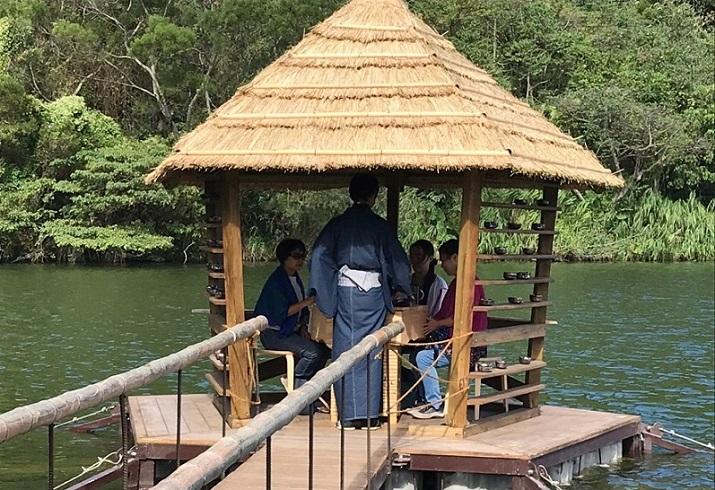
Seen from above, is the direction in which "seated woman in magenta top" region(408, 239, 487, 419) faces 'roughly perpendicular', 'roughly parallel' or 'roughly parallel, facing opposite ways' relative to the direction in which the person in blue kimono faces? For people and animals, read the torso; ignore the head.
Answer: roughly perpendicular

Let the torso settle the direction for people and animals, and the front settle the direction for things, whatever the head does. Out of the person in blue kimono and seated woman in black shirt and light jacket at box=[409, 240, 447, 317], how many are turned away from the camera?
1

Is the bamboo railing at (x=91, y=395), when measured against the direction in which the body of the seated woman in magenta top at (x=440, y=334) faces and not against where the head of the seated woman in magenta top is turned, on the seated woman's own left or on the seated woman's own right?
on the seated woman's own left

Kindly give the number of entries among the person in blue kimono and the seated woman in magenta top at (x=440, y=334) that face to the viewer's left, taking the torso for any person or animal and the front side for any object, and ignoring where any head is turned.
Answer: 1

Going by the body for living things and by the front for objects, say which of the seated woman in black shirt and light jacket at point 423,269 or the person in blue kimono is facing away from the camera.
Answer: the person in blue kimono

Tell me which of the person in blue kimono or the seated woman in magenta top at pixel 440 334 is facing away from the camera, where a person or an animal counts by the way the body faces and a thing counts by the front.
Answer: the person in blue kimono

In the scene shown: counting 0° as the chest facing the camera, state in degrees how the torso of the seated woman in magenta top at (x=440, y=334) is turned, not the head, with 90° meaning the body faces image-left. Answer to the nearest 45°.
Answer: approximately 90°

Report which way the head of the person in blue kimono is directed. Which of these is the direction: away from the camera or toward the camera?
away from the camera

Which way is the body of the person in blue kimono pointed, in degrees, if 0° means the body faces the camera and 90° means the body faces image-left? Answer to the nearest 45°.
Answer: approximately 180°

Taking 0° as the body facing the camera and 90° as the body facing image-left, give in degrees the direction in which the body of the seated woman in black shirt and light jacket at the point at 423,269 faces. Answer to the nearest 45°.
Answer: approximately 45°

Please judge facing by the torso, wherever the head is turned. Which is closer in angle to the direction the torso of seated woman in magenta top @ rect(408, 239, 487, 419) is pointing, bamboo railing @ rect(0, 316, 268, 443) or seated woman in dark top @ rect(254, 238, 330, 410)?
the seated woman in dark top
